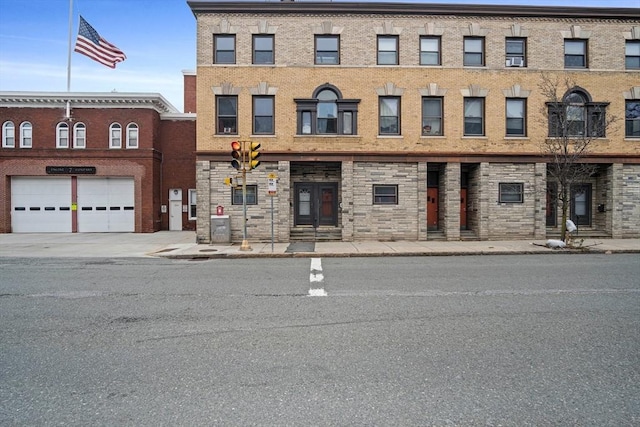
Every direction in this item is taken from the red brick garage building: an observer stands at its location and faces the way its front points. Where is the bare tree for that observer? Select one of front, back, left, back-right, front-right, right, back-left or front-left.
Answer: front-left

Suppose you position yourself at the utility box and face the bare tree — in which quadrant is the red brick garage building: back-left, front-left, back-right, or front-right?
back-left

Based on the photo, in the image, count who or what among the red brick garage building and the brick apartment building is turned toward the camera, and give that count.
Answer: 2

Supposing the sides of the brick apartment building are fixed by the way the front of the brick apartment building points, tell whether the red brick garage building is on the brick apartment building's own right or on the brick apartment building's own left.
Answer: on the brick apartment building's own right

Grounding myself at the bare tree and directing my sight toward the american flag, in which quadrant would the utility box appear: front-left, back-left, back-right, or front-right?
front-left

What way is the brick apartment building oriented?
toward the camera

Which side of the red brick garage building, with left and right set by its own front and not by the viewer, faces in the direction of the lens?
front

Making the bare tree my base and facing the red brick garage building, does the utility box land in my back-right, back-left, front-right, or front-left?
front-left
